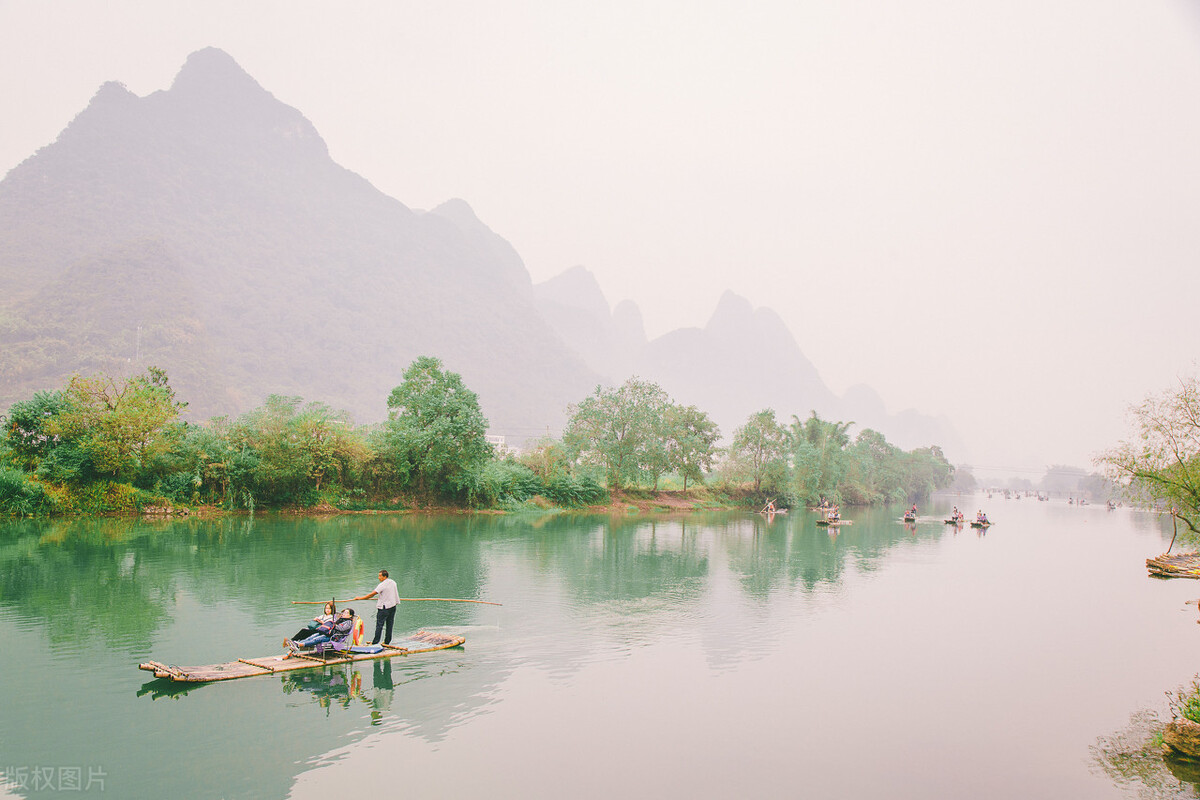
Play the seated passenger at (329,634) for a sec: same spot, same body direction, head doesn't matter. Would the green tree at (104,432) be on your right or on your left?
on your right

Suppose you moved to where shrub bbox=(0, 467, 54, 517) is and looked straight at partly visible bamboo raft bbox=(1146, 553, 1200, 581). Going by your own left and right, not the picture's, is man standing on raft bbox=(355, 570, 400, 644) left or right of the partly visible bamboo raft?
right

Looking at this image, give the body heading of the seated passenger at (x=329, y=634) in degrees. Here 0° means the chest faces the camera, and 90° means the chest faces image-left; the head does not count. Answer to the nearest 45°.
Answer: approximately 90°

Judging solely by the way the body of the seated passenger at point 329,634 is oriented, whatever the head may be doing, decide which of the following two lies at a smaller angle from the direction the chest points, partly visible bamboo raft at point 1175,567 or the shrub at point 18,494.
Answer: the shrub

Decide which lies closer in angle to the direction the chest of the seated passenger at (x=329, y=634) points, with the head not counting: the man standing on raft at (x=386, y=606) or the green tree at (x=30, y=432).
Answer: the green tree

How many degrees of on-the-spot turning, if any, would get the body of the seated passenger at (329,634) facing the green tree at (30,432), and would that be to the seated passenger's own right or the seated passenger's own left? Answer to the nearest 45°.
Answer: approximately 45° to the seated passenger's own right

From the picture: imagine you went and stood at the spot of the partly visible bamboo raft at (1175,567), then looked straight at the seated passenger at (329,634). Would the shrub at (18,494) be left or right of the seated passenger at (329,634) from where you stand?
right

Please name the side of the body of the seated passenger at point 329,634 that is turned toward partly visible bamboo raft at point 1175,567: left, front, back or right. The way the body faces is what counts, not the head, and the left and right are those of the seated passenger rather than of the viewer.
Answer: back

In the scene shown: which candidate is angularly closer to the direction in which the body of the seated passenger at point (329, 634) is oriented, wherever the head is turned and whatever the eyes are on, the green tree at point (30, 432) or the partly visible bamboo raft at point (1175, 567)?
the green tree
